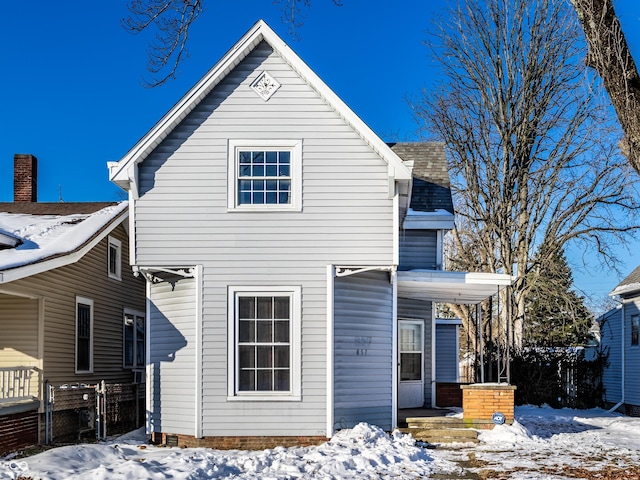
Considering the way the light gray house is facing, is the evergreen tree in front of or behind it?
behind

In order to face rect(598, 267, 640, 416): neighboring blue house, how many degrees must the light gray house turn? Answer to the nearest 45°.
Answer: approximately 135° to its left

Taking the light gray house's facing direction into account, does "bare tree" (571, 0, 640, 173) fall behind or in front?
in front

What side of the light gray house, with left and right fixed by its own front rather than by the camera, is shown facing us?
front

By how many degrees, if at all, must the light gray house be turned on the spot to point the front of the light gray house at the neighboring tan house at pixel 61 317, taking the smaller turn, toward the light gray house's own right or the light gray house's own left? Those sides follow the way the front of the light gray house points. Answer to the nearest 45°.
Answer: approximately 135° to the light gray house's own right

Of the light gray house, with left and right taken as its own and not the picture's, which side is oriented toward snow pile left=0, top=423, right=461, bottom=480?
front
